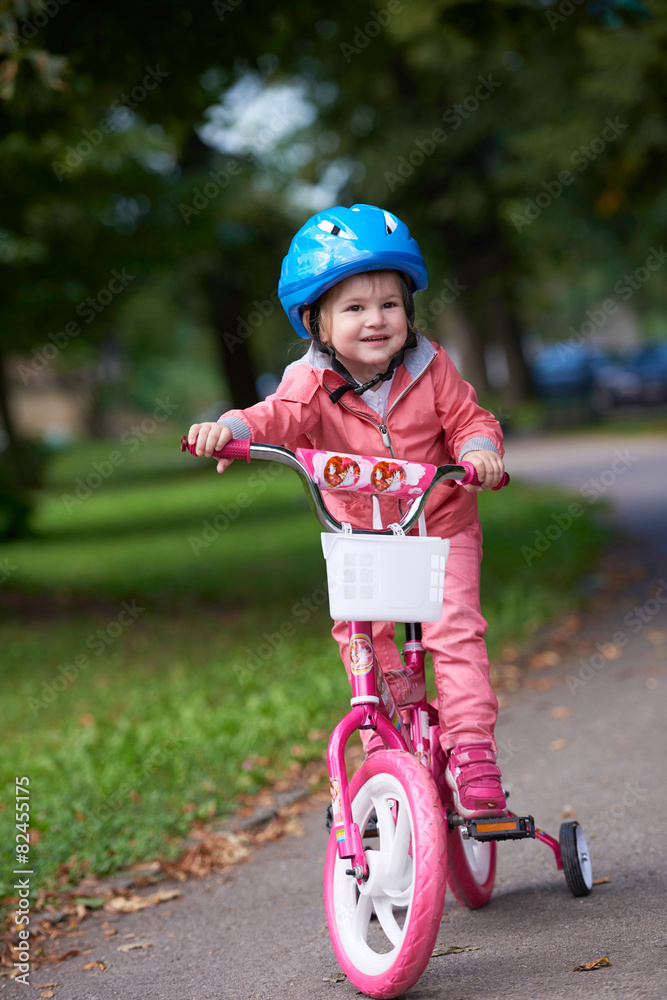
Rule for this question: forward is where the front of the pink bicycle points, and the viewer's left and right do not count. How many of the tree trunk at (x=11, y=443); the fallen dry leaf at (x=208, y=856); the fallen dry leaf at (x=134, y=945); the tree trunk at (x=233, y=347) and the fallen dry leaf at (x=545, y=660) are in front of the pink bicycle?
0

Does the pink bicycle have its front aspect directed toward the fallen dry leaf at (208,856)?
no

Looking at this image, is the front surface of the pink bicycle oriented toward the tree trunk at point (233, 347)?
no

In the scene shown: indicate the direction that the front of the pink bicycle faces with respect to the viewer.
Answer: facing the viewer

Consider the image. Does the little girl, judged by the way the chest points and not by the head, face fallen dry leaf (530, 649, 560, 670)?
no

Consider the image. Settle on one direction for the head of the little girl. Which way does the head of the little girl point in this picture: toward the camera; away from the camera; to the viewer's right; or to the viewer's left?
toward the camera

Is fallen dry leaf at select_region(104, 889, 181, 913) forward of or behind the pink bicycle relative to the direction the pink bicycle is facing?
behind

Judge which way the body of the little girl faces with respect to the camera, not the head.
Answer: toward the camera

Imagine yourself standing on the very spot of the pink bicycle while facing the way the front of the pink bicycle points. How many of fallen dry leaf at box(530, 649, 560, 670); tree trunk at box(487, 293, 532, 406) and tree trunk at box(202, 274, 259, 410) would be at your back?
3

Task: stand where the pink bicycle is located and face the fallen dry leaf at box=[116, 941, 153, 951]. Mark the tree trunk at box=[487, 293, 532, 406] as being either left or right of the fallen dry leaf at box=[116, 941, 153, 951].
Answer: right
